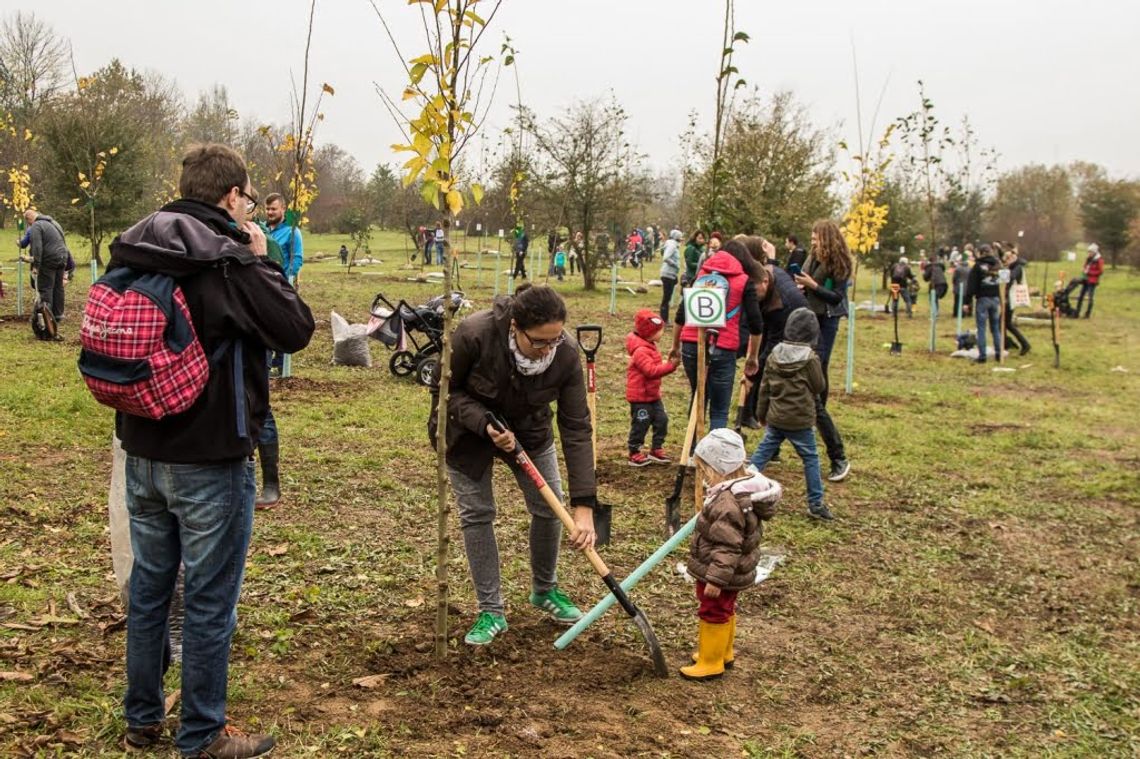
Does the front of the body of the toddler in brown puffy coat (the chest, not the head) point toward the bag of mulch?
no

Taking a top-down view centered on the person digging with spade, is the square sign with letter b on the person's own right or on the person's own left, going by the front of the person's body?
on the person's own left

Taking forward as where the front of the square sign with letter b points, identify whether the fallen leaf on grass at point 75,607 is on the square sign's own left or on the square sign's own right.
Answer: on the square sign's own right

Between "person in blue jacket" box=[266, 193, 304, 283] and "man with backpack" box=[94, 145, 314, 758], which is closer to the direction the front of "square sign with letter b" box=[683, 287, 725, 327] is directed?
the man with backpack

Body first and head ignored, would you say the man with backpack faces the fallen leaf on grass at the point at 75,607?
no

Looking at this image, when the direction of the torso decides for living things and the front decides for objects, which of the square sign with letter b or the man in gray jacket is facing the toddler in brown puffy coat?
the square sign with letter b

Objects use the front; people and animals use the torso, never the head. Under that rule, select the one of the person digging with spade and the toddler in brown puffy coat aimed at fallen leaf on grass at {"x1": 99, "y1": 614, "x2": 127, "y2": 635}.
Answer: the toddler in brown puffy coat

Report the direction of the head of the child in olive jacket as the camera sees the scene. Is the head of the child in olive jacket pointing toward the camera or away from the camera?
away from the camera

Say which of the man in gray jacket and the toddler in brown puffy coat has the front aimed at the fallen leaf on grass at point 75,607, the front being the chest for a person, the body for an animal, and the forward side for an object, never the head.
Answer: the toddler in brown puffy coat

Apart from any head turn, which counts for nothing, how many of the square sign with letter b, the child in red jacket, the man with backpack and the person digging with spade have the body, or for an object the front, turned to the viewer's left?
0

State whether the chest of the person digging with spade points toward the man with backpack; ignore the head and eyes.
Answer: no

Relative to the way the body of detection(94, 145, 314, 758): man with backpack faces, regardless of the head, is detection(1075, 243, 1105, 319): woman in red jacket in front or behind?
in front

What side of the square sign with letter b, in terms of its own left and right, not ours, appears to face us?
front

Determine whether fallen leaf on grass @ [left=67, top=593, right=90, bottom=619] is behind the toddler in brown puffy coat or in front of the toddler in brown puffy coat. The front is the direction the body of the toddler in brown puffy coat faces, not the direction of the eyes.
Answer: in front
